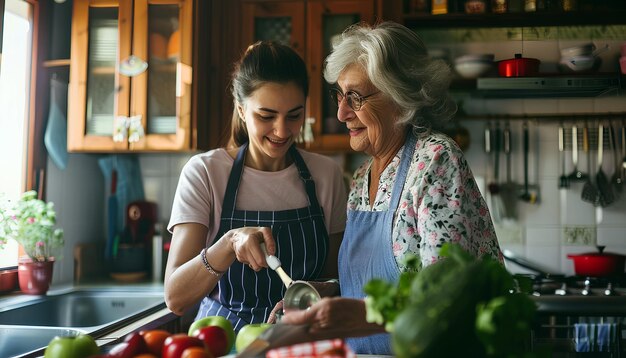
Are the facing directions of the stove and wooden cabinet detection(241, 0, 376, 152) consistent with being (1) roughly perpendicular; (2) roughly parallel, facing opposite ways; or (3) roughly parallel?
roughly parallel

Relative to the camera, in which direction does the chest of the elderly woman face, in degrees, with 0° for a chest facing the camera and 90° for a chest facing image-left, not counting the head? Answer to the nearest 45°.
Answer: approximately 45°

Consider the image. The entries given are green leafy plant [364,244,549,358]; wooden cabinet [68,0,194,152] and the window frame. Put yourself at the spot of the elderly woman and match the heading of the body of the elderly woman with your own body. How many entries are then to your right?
2

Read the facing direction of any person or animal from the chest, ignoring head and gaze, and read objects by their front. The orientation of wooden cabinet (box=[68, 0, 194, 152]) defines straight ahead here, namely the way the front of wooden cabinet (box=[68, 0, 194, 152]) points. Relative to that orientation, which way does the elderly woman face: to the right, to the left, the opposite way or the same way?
to the right

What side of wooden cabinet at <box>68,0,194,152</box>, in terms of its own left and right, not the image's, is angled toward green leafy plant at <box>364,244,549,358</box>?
front

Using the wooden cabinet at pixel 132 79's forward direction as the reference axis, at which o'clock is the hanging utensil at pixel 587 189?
The hanging utensil is roughly at 9 o'clock from the wooden cabinet.

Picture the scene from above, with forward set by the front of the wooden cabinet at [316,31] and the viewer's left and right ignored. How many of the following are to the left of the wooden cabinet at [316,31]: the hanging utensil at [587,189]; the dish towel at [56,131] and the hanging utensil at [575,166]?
2

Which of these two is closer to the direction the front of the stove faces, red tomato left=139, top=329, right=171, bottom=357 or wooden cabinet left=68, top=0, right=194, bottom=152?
the red tomato

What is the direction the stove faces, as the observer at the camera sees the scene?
facing the viewer

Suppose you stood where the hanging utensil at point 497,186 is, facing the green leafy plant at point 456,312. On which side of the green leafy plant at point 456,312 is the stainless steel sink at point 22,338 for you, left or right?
right

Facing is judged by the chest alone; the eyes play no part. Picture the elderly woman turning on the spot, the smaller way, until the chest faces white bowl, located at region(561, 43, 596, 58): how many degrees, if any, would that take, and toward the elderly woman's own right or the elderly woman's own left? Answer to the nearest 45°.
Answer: approximately 180°

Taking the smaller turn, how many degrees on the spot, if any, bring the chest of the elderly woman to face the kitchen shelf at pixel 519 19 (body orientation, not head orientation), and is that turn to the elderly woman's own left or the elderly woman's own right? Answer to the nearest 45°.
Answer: approximately 135° to the elderly woman's own right

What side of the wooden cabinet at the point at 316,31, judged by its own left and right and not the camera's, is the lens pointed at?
front

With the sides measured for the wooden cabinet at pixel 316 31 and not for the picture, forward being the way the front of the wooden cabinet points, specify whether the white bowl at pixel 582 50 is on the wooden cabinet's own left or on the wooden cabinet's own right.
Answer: on the wooden cabinet's own left

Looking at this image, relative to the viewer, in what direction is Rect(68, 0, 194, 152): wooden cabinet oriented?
toward the camera

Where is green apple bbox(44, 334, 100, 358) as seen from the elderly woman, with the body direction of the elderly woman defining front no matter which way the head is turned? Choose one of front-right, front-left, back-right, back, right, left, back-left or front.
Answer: front

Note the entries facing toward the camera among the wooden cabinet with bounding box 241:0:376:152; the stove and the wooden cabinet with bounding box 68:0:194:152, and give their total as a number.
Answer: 3

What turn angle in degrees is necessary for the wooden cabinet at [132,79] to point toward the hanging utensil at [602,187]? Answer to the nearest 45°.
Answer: approximately 90° to its left
